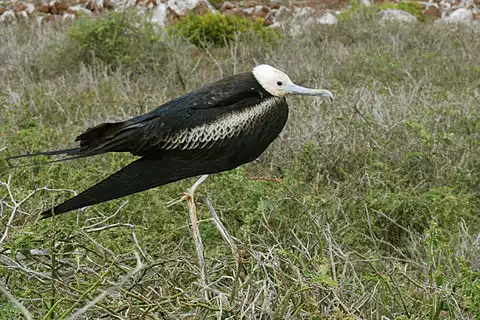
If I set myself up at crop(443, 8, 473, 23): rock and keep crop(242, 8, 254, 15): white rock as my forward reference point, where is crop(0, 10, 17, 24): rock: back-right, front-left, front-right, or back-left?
front-left

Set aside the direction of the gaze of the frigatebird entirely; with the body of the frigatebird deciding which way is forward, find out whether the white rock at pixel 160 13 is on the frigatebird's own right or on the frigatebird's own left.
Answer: on the frigatebird's own left

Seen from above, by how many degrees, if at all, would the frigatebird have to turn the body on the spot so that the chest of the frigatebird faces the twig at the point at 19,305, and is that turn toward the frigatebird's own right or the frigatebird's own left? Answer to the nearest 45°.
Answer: approximately 90° to the frigatebird's own right

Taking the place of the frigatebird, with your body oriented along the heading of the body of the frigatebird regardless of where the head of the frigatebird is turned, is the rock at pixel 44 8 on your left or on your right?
on your left

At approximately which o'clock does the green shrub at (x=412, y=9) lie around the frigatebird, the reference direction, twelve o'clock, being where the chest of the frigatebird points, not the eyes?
The green shrub is roughly at 10 o'clock from the frigatebird.

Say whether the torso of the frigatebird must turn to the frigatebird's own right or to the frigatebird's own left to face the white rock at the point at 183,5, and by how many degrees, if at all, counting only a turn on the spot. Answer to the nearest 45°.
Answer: approximately 90° to the frigatebird's own left

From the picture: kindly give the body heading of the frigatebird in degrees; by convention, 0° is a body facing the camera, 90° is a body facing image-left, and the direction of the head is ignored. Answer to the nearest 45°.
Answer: approximately 270°

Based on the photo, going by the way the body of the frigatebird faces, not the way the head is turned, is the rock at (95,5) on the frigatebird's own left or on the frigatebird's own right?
on the frigatebird's own left

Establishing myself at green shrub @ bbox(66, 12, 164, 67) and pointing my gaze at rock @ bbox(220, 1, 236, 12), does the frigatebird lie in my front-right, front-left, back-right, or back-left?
back-right

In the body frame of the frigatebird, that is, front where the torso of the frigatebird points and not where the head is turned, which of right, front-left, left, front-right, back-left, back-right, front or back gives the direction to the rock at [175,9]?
left

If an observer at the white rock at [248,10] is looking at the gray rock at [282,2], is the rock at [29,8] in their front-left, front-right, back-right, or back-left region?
back-left

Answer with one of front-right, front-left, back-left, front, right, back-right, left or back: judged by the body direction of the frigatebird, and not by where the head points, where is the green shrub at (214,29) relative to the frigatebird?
left

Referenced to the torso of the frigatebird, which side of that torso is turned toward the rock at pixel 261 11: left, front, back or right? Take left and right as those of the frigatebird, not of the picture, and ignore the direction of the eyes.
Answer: left
